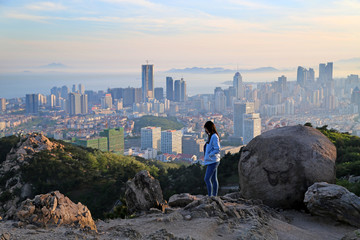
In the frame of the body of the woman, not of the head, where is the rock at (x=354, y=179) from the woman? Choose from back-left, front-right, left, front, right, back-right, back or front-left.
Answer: back-right

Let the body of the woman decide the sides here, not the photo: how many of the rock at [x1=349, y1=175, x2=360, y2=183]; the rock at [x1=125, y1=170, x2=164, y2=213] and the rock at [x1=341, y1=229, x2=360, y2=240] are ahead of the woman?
1

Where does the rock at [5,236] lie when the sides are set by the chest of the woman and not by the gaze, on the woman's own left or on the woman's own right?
on the woman's own left

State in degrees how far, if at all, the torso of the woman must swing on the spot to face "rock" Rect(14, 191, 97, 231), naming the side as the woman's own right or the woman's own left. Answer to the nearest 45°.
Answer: approximately 45° to the woman's own left

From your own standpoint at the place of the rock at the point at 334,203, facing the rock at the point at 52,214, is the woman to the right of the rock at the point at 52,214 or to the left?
right

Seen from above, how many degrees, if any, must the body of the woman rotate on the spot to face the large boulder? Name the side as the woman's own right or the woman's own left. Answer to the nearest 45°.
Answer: approximately 180°

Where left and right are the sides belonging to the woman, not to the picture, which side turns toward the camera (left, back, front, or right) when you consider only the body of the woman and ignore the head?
left

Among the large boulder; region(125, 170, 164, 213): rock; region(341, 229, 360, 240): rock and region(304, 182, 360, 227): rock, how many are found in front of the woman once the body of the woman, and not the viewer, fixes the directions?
1

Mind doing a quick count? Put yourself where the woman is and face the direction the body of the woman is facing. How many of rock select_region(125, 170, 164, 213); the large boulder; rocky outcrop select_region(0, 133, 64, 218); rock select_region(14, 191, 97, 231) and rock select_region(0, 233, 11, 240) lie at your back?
1

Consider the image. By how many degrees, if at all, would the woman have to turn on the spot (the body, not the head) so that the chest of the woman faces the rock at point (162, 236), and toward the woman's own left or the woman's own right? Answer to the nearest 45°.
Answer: approximately 90° to the woman's own left

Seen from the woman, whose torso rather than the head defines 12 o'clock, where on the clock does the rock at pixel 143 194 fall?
The rock is roughly at 12 o'clock from the woman.

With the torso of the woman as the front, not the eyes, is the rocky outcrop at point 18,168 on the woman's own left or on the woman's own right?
on the woman's own right

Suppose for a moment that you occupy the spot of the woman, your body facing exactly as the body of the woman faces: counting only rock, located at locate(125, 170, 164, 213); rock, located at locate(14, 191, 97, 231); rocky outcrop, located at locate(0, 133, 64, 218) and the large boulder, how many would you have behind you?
1

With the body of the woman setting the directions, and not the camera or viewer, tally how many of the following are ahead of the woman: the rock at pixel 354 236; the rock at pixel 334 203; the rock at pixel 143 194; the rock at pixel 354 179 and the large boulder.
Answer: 1
